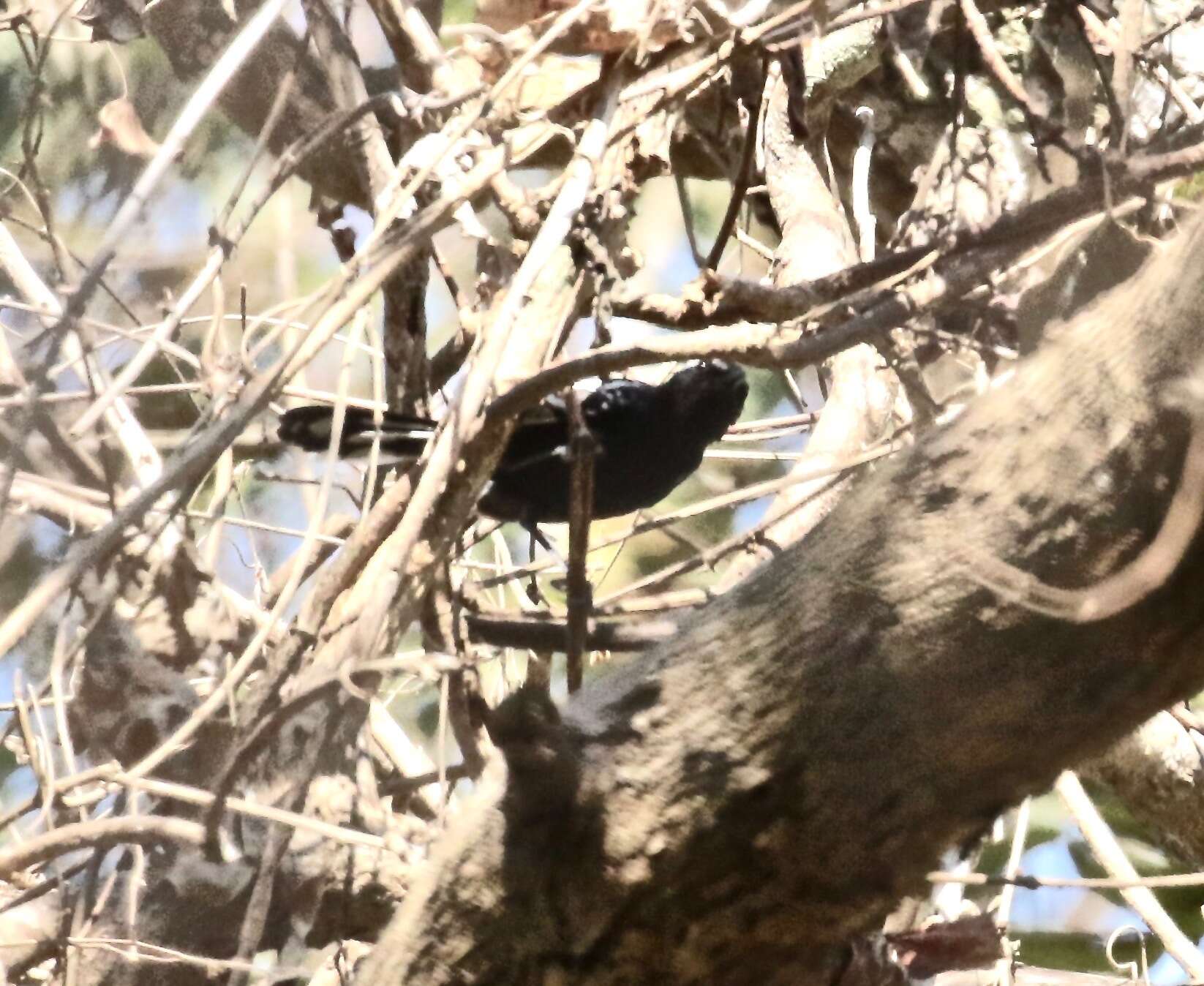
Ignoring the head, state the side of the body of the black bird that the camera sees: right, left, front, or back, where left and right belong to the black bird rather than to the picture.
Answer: right
